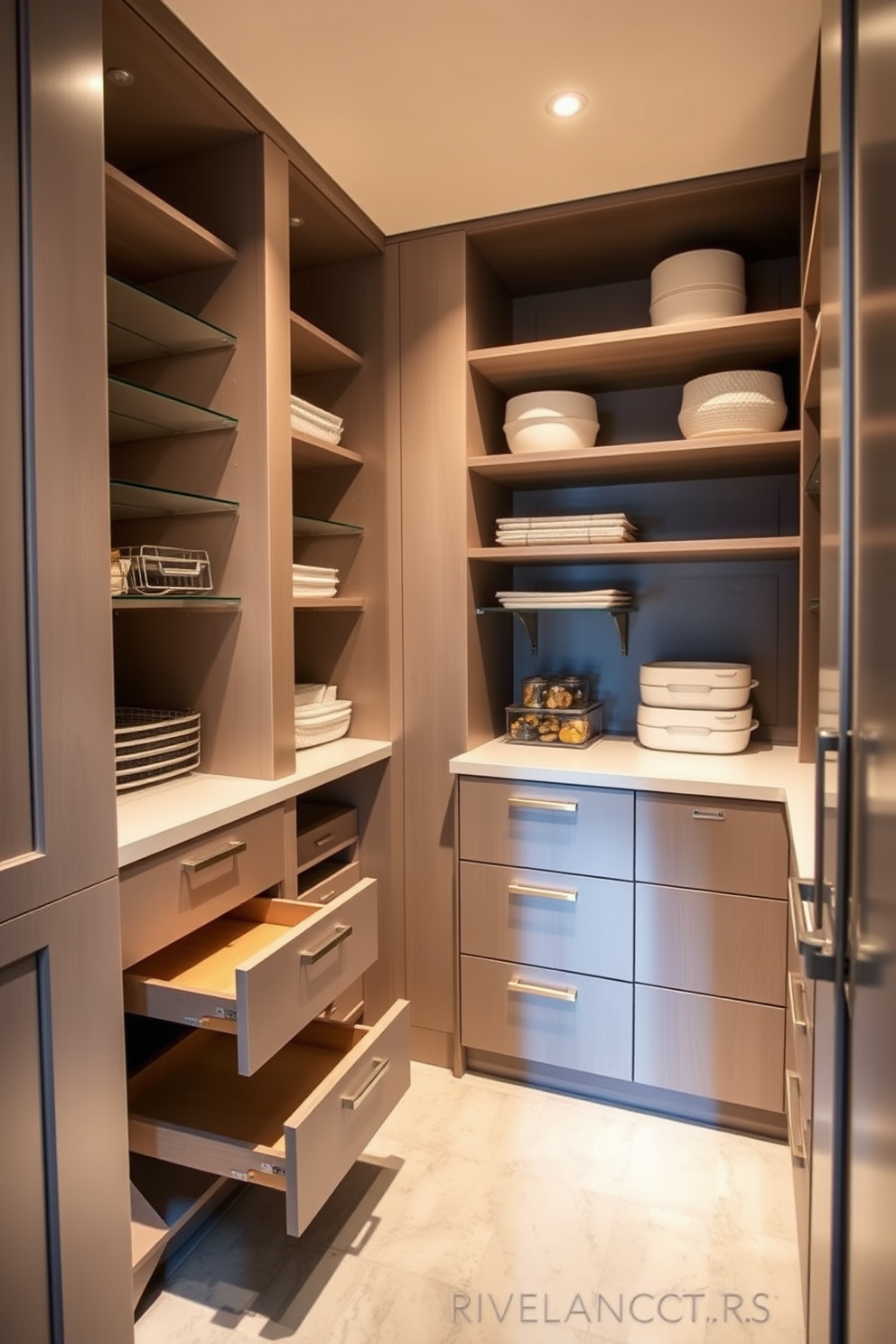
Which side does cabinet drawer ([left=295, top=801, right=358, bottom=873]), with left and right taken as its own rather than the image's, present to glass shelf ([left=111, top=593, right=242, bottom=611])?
right

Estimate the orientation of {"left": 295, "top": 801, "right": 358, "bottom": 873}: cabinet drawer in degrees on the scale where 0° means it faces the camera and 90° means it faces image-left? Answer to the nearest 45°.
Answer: approximately 315°

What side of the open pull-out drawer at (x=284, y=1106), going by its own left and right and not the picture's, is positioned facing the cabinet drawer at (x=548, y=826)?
left
